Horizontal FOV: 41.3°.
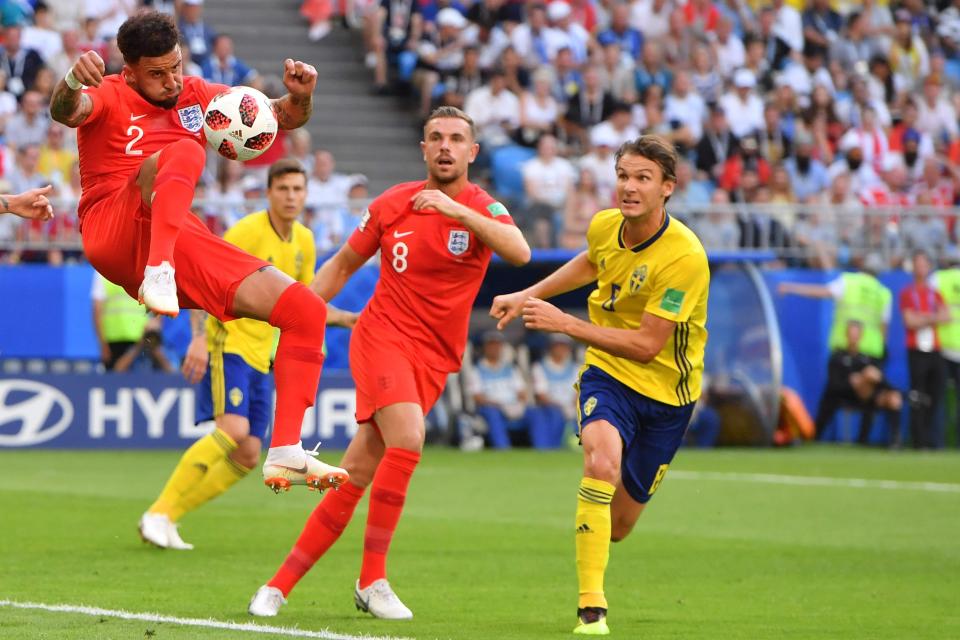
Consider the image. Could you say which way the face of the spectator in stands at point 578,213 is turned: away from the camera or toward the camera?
toward the camera

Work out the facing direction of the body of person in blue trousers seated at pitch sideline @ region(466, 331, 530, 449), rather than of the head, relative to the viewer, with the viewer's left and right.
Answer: facing the viewer

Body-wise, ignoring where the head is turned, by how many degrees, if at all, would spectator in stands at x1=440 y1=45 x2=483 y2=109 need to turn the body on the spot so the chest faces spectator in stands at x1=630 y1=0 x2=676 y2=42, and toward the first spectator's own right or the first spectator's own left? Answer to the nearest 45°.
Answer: approximately 135° to the first spectator's own left

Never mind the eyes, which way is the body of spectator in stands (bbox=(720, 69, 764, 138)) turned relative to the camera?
toward the camera

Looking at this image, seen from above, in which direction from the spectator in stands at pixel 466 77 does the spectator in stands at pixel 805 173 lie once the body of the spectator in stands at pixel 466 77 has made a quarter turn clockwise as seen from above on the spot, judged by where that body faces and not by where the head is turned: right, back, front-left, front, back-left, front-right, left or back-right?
back

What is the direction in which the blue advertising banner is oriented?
toward the camera

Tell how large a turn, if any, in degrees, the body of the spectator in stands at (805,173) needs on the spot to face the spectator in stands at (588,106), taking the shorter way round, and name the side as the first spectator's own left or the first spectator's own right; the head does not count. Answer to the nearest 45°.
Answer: approximately 90° to the first spectator's own right

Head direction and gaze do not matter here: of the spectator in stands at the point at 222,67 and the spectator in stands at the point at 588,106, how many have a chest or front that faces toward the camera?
2

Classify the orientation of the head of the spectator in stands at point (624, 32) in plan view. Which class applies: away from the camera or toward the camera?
toward the camera

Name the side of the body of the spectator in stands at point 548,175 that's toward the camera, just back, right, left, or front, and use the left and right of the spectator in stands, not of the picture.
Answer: front

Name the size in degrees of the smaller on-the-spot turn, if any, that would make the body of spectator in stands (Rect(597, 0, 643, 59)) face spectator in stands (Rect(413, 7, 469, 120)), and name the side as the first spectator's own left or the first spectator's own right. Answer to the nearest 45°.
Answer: approximately 45° to the first spectator's own right

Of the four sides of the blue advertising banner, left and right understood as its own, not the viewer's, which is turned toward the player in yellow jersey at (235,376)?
front
